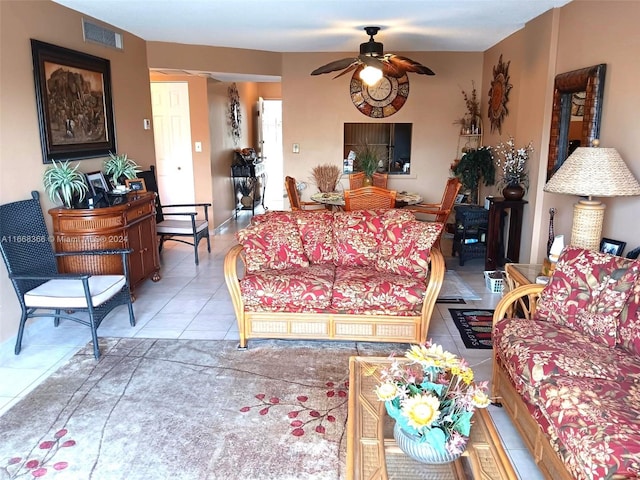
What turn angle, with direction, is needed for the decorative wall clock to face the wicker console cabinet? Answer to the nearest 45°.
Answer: approximately 45° to its right

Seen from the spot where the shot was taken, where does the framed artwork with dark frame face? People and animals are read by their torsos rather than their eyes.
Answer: facing the viewer and to the right of the viewer

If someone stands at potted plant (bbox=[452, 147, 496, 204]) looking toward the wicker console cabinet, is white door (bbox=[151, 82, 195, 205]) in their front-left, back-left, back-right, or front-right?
front-right

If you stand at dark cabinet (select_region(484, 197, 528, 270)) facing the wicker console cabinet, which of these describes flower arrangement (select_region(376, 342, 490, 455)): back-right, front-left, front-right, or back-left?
front-left

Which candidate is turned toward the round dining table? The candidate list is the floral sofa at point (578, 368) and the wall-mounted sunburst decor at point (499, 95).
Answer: the wall-mounted sunburst decor

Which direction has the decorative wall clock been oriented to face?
toward the camera

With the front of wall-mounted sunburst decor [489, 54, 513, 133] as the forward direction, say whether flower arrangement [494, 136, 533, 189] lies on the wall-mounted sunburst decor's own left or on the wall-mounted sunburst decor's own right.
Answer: on the wall-mounted sunburst decor's own left

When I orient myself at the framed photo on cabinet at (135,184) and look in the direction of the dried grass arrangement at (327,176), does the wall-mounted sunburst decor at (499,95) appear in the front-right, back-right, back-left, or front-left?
front-right

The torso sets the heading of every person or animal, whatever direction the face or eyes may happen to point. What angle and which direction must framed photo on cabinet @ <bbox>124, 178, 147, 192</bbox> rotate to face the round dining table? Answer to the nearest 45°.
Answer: approximately 45° to its left

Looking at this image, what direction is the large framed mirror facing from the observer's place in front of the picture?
facing the viewer and to the left of the viewer

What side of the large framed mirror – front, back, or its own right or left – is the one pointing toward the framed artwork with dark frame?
front

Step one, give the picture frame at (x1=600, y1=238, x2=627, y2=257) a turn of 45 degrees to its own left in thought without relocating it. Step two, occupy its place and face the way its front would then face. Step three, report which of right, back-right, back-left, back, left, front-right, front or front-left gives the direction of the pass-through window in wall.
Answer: back-right

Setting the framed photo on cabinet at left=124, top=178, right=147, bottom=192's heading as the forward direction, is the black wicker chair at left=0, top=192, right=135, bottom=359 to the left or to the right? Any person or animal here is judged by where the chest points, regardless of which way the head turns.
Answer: on its right

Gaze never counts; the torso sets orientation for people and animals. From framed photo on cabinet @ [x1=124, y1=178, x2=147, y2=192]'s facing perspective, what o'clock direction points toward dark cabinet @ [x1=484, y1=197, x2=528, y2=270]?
The dark cabinet is roughly at 11 o'clock from the framed photo on cabinet.

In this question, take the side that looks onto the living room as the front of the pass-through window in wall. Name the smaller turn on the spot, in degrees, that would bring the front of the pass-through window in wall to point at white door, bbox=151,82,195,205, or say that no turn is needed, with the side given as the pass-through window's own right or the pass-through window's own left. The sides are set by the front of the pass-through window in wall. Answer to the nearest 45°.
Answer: approximately 90° to the pass-through window's own right

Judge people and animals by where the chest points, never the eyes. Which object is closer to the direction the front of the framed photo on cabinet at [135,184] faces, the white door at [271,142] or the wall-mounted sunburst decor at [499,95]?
the wall-mounted sunburst decor

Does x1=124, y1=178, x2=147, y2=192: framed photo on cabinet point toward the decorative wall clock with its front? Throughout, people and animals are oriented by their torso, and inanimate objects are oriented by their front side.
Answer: no

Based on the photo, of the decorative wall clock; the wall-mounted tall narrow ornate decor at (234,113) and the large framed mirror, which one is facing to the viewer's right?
the wall-mounted tall narrow ornate decor
